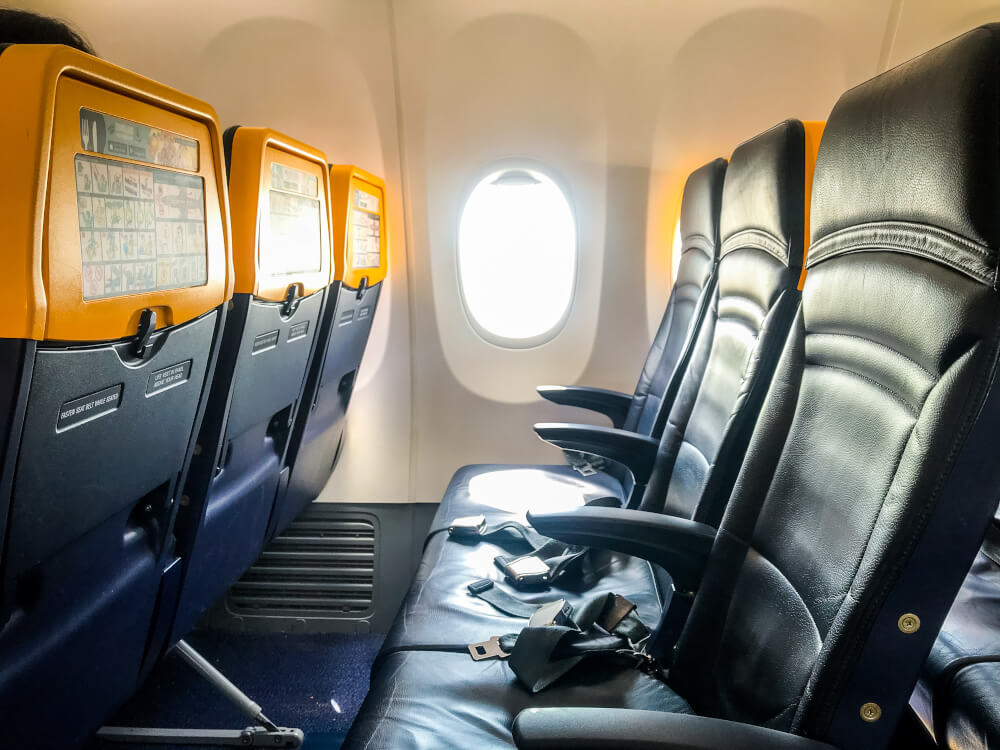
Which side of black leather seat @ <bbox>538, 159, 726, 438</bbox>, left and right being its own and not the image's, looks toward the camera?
left

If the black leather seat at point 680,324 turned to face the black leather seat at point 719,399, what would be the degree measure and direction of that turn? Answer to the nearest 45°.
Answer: approximately 90° to its left

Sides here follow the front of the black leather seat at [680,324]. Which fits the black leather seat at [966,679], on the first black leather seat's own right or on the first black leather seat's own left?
on the first black leather seat's own left
